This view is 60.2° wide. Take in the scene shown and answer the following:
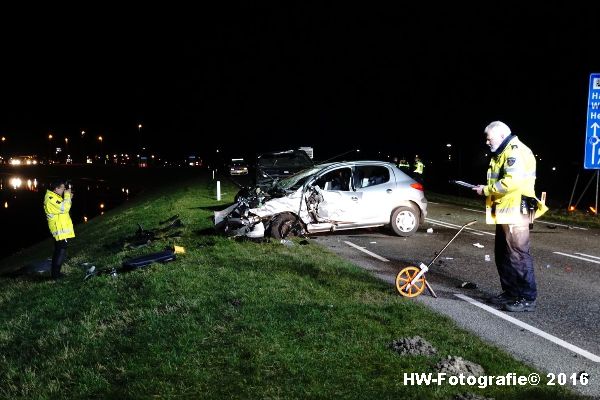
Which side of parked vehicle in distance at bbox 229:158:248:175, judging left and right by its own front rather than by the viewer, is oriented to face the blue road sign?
front

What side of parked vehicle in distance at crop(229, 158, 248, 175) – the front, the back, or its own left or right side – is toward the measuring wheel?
front

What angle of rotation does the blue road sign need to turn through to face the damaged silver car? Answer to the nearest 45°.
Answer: approximately 45° to its right

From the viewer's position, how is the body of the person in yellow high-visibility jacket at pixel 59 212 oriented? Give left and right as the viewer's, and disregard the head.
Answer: facing to the right of the viewer

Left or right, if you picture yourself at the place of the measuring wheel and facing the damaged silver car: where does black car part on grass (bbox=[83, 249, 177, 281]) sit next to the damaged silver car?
left

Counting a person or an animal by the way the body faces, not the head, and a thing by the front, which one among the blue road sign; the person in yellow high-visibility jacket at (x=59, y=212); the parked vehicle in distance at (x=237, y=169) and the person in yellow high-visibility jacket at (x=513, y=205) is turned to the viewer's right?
the person in yellow high-visibility jacket at (x=59, y=212)

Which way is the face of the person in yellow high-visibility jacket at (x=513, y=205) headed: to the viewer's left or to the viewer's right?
to the viewer's left

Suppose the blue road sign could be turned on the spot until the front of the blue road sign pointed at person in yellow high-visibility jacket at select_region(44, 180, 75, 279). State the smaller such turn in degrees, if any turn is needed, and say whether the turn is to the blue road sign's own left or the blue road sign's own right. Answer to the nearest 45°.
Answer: approximately 45° to the blue road sign's own right

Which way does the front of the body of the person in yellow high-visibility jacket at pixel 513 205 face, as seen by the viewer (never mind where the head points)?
to the viewer's left

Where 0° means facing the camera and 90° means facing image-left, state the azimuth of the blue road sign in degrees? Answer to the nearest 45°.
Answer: approximately 0°
